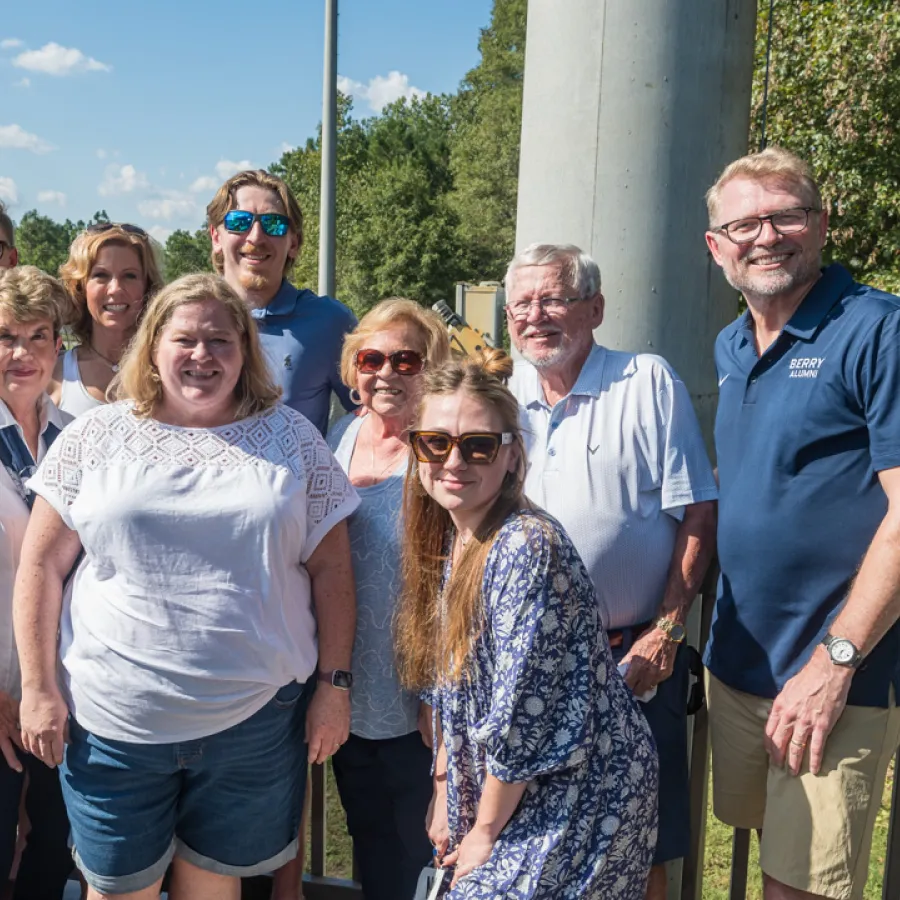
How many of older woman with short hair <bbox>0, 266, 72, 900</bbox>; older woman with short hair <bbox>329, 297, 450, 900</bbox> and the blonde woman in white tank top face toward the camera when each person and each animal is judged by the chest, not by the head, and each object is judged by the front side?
3

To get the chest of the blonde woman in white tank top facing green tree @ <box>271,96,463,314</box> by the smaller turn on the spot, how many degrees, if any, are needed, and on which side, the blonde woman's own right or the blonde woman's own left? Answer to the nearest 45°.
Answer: approximately 180°

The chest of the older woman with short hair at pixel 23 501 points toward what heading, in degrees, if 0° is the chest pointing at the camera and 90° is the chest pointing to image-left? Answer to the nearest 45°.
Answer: approximately 0°

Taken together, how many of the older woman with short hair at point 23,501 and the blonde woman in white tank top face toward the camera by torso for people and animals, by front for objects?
2

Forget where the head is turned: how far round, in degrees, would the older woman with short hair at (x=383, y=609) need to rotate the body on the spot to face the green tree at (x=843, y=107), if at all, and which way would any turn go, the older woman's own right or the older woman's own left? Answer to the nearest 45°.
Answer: approximately 135° to the older woman's own left

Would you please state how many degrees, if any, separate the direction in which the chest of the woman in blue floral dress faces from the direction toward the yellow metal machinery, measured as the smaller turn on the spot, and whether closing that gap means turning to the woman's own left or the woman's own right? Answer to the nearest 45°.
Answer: approximately 135° to the woman's own right

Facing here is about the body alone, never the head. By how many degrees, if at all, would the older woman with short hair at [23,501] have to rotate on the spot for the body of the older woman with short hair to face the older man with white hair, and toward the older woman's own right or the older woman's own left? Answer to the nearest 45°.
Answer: approximately 45° to the older woman's own left
